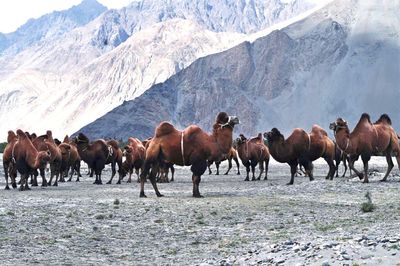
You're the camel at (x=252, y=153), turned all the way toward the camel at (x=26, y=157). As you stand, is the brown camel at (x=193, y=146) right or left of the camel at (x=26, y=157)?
left

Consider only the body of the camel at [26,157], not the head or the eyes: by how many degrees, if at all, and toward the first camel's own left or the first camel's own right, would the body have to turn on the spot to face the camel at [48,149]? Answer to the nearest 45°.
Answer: approximately 135° to the first camel's own left

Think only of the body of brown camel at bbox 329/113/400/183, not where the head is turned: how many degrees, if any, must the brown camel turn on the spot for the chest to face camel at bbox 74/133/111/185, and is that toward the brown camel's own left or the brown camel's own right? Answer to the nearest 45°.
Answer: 0° — it already faces it

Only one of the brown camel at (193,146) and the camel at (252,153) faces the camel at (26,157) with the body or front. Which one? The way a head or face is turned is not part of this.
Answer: the camel at (252,153)

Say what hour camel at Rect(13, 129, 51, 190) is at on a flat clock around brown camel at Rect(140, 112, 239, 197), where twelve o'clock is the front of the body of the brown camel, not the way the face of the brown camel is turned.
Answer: The camel is roughly at 7 o'clock from the brown camel.

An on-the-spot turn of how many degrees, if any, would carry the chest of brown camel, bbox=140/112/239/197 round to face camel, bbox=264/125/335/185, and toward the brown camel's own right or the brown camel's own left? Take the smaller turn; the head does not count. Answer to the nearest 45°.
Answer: approximately 45° to the brown camel's own left

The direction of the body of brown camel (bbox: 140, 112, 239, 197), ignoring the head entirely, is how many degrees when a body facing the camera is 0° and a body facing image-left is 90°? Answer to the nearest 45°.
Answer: approximately 270°
